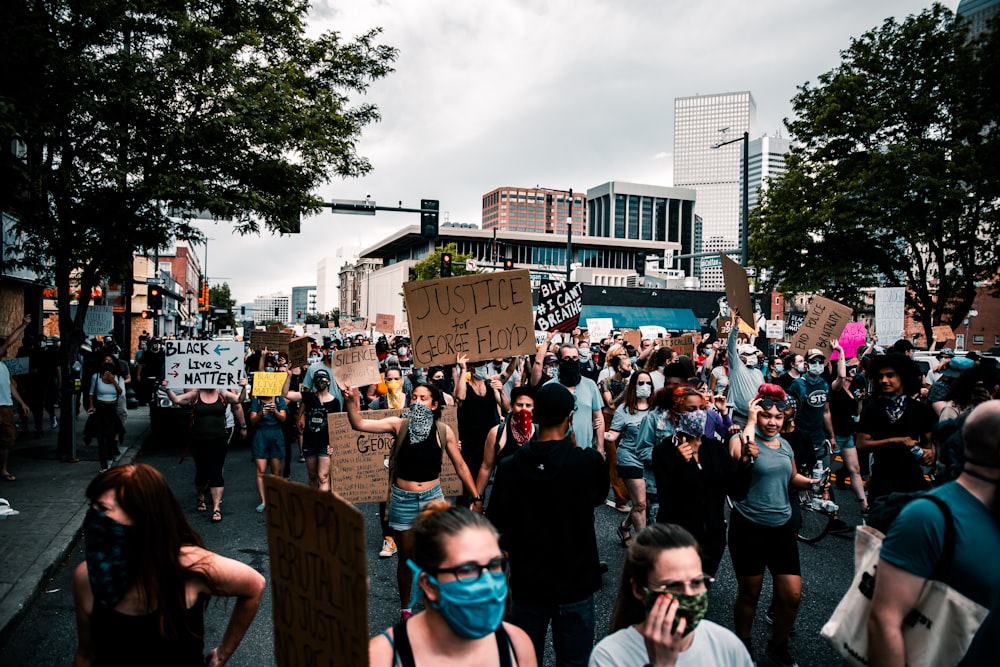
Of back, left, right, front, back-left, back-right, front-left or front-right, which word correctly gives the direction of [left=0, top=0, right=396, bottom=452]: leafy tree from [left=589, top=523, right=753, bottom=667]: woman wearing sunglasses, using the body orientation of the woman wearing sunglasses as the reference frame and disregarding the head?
back

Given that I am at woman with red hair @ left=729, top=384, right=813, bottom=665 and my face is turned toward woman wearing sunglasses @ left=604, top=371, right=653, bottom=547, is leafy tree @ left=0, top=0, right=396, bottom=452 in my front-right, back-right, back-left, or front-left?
front-left

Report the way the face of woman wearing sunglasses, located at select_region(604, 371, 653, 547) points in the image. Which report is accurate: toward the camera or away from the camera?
toward the camera

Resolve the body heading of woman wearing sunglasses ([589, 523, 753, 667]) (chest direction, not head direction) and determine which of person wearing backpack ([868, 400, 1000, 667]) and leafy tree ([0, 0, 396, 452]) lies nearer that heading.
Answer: the person wearing backpack

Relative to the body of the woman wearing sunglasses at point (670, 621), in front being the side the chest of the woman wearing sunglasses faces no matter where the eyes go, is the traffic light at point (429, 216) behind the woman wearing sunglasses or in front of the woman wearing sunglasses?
behind

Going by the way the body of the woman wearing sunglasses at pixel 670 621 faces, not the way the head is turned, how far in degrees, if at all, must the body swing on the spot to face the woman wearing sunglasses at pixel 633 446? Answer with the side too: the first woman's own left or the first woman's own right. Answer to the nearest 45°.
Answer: approximately 135° to the first woman's own left

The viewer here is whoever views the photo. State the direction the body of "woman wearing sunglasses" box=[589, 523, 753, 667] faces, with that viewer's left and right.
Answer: facing the viewer and to the right of the viewer

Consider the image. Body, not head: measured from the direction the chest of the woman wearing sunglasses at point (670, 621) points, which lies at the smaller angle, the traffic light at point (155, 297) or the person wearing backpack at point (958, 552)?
the person wearing backpack

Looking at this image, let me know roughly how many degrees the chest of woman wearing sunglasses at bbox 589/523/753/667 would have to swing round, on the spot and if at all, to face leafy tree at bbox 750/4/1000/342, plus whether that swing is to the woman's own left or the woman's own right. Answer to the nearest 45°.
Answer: approximately 135° to the woman's own left

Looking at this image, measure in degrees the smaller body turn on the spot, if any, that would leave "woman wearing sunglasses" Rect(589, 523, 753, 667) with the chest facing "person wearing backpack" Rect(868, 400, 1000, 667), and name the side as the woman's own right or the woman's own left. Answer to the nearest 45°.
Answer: approximately 45° to the woman's own left
